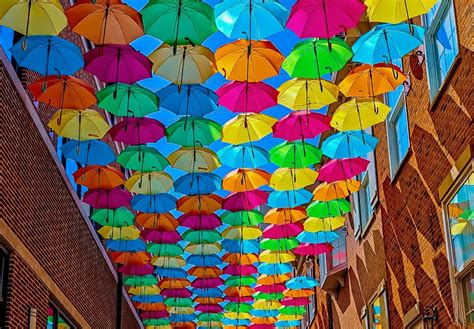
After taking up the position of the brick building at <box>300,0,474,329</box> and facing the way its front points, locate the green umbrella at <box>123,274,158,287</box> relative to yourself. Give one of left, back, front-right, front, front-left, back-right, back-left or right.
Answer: front-right

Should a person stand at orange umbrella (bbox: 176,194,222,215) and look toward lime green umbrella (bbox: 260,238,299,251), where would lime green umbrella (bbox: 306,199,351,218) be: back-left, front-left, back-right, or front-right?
front-right

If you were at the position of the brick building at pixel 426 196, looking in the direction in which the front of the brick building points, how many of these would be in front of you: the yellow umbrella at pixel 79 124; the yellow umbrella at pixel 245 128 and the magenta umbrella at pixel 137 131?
3

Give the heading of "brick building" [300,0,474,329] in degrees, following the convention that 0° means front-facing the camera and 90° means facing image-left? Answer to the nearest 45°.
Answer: approximately 90°

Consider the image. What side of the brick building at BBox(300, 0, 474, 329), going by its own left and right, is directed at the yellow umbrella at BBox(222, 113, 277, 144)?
front

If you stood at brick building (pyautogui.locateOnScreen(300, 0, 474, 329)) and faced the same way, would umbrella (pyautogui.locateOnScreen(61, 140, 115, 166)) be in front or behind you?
in front

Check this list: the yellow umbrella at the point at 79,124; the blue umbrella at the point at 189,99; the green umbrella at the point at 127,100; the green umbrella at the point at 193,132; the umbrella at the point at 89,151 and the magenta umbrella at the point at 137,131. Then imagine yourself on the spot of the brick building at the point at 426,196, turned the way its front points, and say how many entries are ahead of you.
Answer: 6

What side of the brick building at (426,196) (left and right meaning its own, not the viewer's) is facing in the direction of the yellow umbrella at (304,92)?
front

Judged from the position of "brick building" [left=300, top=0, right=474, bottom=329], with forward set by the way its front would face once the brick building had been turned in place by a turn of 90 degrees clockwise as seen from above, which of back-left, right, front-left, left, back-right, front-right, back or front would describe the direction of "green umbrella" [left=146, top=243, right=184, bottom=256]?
front-left

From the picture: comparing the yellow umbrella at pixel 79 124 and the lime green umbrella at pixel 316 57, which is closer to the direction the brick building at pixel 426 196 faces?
the yellow umbrella

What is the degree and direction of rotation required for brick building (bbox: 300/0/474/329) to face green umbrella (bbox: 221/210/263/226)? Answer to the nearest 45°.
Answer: approximately 45° to its right

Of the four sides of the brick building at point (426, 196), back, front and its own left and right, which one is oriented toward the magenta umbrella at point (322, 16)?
front

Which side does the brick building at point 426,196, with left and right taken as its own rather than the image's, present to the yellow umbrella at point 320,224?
right

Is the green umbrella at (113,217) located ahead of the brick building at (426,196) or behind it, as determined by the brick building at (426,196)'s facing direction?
ahead

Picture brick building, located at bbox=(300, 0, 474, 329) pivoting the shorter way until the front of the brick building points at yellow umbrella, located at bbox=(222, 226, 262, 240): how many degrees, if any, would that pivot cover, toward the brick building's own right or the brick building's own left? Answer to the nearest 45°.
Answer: approximately 45° to the brick building's own right

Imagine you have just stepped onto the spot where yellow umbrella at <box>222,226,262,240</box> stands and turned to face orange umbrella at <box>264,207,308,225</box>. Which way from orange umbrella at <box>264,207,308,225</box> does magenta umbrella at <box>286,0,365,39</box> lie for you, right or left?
right

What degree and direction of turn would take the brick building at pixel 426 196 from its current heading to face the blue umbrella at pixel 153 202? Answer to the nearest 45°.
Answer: approximately 45° to its right

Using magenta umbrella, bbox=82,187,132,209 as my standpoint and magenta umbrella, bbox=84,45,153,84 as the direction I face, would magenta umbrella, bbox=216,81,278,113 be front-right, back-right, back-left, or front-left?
front-left

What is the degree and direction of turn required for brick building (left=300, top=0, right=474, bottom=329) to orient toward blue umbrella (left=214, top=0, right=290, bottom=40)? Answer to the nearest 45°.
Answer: approximately 45° to its left

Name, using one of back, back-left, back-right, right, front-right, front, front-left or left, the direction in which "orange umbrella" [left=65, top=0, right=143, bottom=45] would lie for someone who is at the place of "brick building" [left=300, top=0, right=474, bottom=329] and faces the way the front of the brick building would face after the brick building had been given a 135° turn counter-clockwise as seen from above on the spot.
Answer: right
